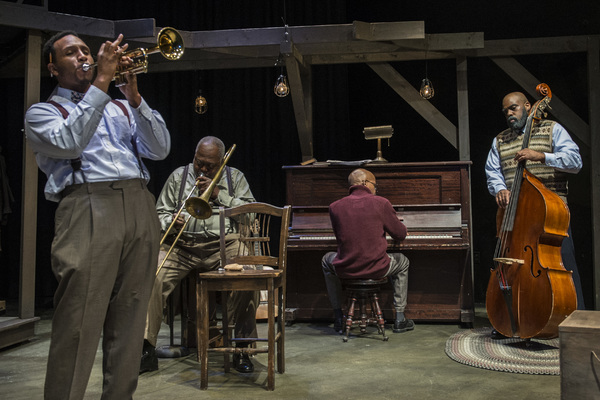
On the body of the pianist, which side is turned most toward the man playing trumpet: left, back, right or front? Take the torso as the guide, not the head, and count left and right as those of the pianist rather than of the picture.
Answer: back

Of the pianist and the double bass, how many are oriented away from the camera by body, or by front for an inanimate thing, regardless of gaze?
1

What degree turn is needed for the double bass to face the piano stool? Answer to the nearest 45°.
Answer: approximately 45° to its right

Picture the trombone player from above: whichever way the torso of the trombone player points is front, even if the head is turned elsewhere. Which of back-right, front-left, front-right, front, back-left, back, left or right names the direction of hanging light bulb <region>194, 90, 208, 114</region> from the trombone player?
back

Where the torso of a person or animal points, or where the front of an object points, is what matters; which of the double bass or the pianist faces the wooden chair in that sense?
the double bass

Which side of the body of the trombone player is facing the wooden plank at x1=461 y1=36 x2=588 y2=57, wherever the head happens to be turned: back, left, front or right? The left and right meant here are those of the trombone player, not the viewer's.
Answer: left

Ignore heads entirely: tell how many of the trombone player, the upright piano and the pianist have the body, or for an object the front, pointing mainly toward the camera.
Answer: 2

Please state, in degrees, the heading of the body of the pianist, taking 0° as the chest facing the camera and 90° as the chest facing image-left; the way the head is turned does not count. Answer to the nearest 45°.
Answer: approximately 180°

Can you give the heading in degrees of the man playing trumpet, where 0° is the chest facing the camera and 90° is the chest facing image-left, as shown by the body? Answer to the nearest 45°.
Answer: approximately 315°

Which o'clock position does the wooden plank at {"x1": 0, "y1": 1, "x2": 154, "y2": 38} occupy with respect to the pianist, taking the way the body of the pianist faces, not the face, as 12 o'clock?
The wooden plank is roughly at 9 o'clock from the pianist.

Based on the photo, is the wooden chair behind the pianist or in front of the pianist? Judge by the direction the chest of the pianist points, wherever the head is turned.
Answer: behind
